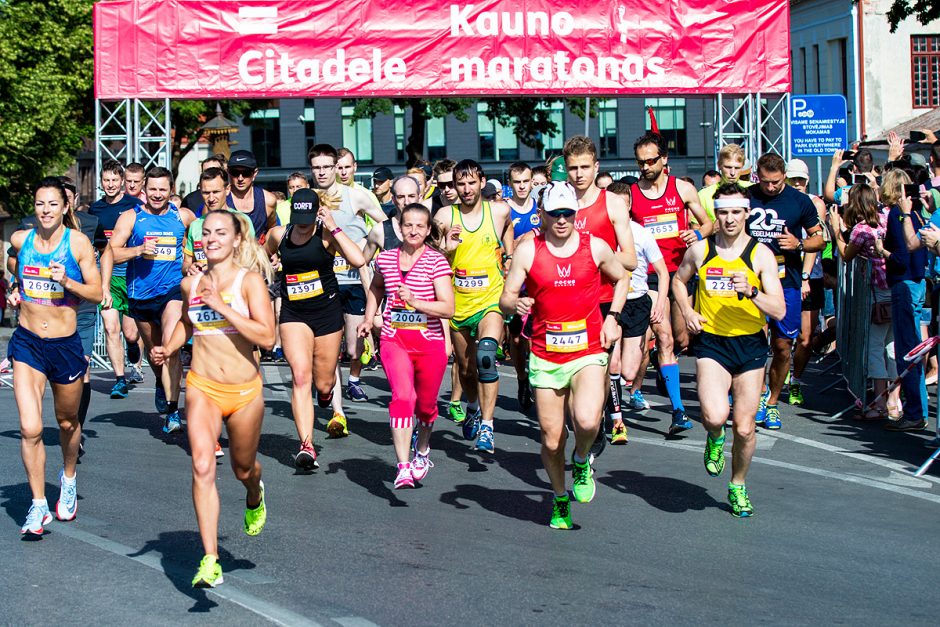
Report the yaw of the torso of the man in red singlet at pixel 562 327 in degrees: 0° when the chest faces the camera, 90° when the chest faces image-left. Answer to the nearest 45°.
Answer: approximately 0°

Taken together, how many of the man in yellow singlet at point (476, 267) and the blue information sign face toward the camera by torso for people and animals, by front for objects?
2

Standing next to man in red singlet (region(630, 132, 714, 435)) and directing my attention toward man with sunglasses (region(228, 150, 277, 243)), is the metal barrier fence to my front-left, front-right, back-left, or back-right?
back-right

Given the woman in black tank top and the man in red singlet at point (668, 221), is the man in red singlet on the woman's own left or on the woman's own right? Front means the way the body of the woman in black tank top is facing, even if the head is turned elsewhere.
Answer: on the woman's own left

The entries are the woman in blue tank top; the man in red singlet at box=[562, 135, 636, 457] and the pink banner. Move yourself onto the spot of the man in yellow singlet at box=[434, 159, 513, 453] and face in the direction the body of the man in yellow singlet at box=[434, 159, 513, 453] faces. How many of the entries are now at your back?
1

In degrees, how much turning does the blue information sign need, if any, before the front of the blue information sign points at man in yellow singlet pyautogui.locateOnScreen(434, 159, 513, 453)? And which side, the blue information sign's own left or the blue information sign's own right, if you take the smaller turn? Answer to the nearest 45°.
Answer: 0° — it already faces them

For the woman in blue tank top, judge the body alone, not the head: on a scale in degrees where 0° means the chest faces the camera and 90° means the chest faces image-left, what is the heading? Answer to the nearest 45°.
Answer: approximately 0°

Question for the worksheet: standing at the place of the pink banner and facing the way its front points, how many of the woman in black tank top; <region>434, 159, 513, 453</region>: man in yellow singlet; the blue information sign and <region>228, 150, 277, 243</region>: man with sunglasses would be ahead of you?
3

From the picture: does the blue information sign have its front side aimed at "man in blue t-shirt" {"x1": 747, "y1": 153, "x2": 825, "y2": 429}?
yes

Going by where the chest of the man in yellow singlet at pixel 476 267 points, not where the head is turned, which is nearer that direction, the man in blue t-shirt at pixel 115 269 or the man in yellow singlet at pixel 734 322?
the man in yellow singlet

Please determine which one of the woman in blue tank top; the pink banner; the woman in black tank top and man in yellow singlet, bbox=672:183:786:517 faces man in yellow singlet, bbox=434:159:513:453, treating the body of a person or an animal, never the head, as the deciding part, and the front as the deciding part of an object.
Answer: the pink banner
